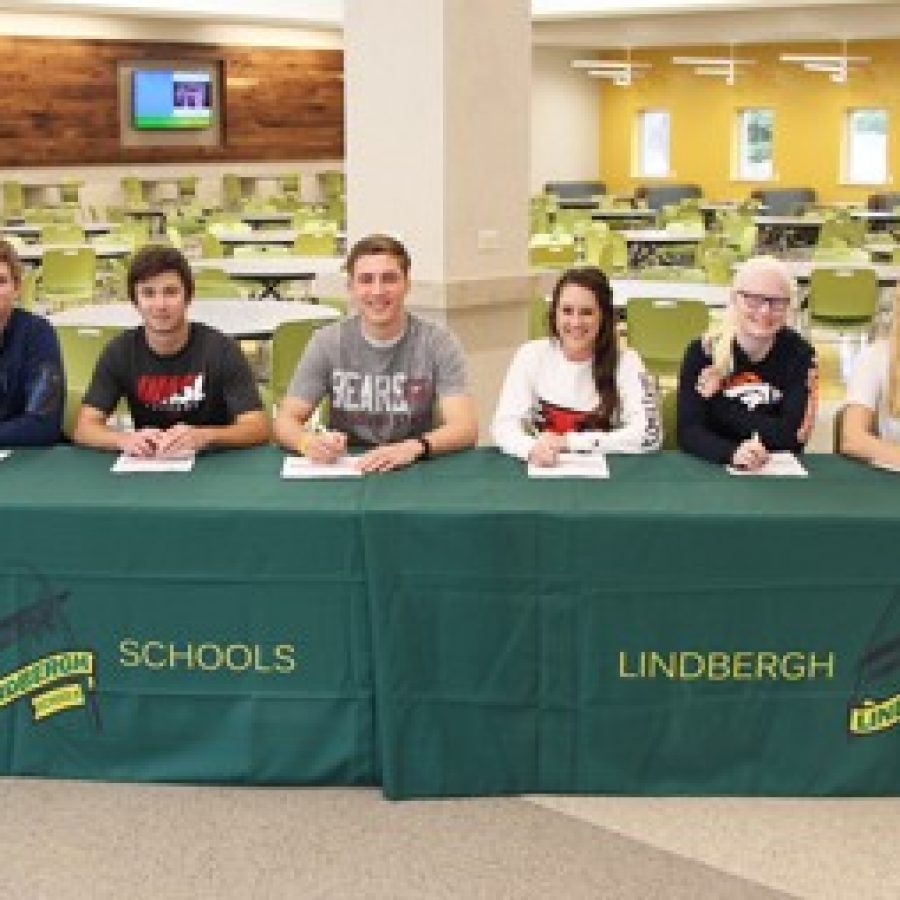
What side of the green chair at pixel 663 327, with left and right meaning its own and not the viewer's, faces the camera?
back

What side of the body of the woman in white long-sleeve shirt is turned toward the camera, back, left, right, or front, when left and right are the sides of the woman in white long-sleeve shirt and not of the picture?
front

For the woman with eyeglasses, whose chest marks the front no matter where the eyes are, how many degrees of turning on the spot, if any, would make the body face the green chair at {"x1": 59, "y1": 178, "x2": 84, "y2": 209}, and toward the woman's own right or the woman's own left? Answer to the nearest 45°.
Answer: approximately 135° to the woman's own right

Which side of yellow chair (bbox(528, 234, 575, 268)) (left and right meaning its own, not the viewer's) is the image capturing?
back

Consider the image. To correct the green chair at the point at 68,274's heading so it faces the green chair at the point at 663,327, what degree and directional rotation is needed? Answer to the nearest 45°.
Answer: approximately 45° to its left

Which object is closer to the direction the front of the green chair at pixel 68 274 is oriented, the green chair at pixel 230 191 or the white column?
the white column

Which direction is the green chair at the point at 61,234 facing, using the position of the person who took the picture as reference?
facing the viewer

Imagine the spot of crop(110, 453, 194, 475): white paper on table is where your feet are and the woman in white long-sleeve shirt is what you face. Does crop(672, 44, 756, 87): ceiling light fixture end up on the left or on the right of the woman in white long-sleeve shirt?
left

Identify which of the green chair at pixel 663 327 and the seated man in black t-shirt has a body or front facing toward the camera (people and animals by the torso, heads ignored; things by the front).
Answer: the seated man in black t-shirt

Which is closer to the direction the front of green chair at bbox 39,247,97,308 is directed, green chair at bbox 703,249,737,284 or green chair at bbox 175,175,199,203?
the green chair at bbox 703,249,737,284
